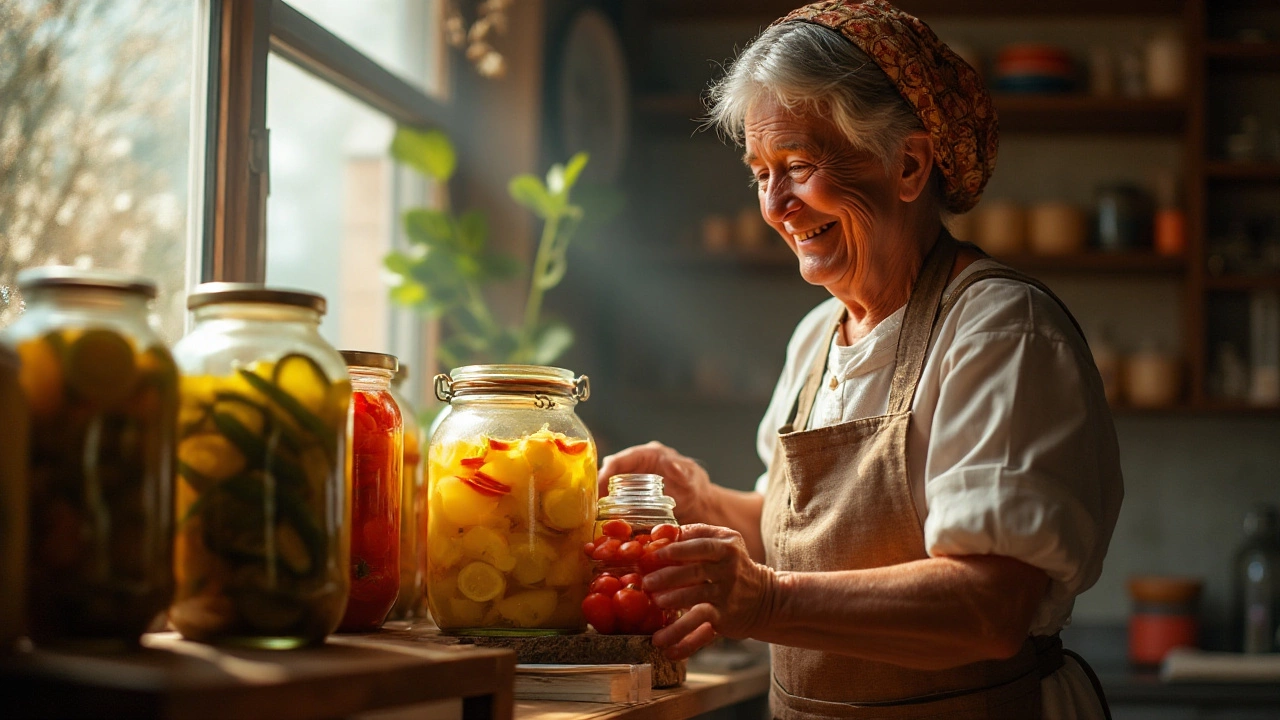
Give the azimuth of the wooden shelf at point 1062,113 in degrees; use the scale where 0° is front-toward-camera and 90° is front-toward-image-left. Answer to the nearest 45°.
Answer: approximately 0°

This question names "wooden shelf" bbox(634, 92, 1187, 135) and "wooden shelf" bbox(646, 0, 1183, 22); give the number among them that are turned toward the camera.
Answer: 2

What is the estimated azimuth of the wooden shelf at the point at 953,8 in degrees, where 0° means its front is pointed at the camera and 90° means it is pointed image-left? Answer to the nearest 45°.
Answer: approximately 0°

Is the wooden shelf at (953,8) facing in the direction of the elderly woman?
yes

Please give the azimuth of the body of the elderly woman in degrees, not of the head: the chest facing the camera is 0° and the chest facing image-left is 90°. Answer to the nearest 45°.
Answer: approximately 45°

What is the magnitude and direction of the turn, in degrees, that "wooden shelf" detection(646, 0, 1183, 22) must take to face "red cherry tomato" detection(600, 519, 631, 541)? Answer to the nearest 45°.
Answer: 0° — it already faces it
